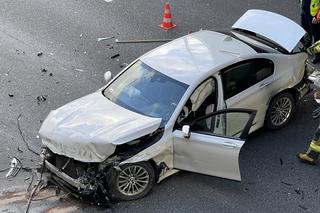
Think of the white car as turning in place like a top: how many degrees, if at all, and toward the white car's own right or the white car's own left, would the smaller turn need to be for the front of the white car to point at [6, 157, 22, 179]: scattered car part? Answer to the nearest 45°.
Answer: approximately 45° to the white car's own right

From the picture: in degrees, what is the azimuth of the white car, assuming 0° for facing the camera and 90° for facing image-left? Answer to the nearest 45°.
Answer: approximately 45°

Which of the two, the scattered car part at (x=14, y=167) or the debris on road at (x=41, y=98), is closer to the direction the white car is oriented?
the scattered car part

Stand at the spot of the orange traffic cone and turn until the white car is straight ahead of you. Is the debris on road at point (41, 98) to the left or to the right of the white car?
right

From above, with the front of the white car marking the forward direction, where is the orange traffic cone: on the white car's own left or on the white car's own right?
on the white car's own right

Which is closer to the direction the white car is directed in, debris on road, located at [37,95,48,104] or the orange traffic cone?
the debris on road

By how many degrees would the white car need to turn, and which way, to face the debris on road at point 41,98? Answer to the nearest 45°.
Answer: approximately 90° to its right
